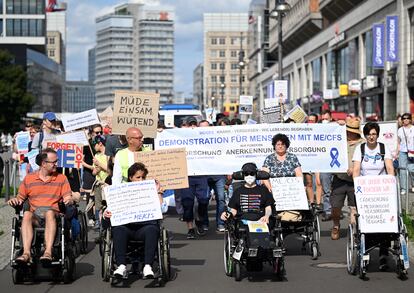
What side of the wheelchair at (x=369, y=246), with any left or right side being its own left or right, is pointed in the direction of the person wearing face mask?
right

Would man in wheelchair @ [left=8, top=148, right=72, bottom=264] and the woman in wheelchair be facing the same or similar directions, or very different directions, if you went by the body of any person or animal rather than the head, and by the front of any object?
same or similar directions

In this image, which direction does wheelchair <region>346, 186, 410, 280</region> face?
toward the camera

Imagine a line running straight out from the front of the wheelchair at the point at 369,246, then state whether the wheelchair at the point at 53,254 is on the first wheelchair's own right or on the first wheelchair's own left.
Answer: on the first wheelchair's own right

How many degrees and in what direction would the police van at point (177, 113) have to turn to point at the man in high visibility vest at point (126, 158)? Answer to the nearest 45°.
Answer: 0° — it already faces them

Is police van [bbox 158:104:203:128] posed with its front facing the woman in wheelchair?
yes

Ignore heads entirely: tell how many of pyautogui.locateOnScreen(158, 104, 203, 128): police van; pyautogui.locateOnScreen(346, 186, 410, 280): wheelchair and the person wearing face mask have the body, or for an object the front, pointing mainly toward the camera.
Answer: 3

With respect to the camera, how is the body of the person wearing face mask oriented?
toward the camera

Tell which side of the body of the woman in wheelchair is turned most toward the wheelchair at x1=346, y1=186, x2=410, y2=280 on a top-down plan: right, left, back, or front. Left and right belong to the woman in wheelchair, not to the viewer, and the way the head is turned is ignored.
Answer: left

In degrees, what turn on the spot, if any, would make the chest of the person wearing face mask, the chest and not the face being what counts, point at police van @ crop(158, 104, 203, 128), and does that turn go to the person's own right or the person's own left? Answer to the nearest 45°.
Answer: approximately 180°

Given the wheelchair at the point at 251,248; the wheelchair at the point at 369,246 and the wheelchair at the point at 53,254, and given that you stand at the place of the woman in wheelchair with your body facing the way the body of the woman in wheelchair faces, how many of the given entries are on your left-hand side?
2

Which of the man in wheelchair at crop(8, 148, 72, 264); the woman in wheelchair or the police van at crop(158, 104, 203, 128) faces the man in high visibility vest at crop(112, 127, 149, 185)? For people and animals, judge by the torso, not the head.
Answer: the police van

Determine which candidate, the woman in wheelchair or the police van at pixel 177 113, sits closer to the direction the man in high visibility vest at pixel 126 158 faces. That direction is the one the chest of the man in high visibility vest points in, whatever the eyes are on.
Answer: the woman in wheelchair

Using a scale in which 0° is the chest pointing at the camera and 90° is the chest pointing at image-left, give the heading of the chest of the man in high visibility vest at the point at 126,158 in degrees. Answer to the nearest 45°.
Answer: approximately 315°

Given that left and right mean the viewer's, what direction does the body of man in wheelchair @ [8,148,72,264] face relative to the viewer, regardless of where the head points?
facing the viewer

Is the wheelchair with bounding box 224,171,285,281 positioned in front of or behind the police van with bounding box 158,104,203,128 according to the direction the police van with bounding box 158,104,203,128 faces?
in front
